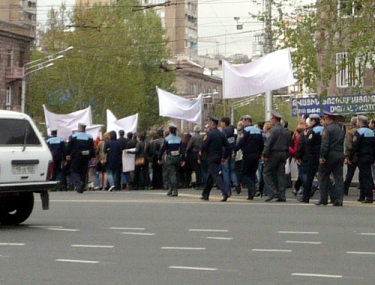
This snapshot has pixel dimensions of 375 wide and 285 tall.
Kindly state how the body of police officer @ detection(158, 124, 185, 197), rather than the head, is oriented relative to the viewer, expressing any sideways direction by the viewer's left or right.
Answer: facing away from the viewer

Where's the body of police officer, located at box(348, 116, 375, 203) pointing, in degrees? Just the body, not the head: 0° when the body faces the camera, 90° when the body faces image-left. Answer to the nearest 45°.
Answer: approximately 135°

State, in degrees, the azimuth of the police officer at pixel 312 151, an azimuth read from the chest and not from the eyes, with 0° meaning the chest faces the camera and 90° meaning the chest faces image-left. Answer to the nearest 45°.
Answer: approximately 90°
